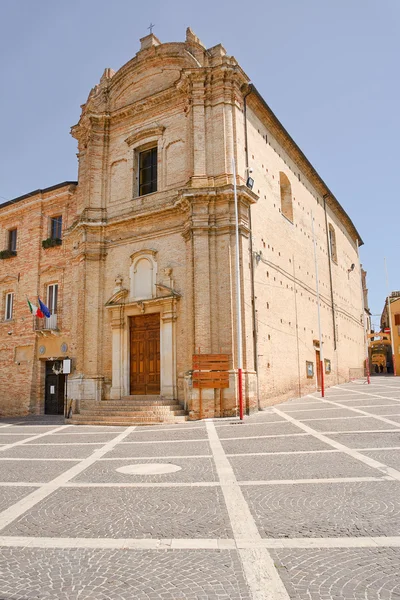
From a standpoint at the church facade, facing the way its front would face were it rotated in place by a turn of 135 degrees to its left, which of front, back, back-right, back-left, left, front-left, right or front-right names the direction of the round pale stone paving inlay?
right

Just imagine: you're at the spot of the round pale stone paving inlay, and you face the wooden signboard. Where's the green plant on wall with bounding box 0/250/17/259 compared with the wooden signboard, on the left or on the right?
left

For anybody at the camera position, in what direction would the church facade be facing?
facing the viewer and to the left of the viewer
